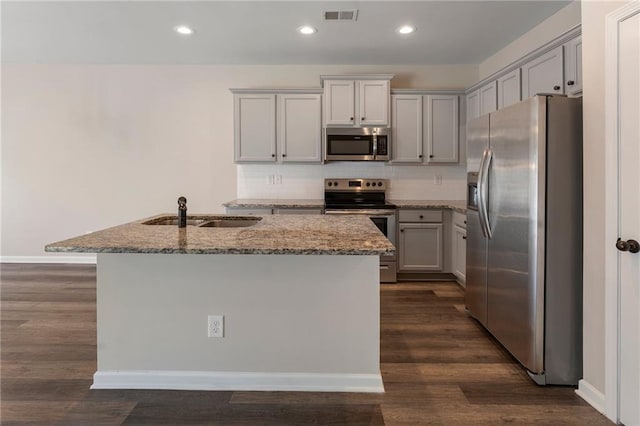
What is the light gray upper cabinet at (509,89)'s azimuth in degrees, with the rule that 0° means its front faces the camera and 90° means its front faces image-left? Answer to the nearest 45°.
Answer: approximately 45°

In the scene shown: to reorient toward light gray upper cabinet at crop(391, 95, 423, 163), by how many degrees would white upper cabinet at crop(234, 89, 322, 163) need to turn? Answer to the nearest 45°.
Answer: approximately 90° to its left

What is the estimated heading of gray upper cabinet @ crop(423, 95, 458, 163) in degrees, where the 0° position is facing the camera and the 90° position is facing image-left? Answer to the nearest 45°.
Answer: approximately 0°

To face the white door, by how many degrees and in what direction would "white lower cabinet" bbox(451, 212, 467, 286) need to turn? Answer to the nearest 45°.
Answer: approximately 45° to its left

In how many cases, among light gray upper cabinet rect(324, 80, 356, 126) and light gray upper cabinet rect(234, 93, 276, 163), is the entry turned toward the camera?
2
